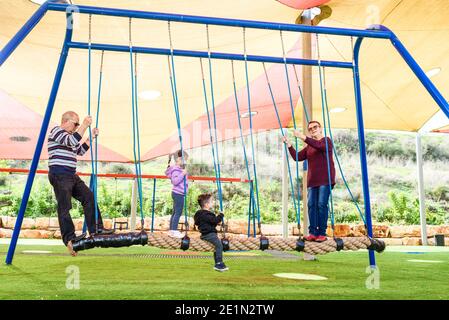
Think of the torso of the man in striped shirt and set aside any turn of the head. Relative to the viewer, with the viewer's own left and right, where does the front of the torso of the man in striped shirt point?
facing to the right of the viewer
